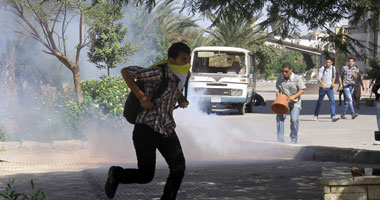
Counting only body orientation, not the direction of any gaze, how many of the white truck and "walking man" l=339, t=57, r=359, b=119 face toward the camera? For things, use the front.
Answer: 2

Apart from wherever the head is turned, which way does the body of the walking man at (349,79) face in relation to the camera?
toward the camera

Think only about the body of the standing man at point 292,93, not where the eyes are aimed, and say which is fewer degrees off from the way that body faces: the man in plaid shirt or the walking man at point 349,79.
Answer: the man in plaid shirt

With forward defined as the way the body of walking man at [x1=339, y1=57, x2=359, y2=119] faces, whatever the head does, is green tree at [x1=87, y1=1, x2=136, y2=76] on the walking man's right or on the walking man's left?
on the walking man's right

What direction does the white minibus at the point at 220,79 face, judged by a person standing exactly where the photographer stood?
facing the viewer

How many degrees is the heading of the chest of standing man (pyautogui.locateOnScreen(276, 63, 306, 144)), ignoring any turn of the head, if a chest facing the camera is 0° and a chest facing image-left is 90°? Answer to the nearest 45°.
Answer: approximately 45°

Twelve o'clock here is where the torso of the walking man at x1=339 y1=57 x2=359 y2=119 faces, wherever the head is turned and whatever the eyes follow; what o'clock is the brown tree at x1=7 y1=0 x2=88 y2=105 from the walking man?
The brown tree is roughly at 2 o'clock from the walking man.

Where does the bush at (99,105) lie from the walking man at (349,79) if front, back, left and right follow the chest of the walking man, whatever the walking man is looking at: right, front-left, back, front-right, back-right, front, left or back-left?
front-right
